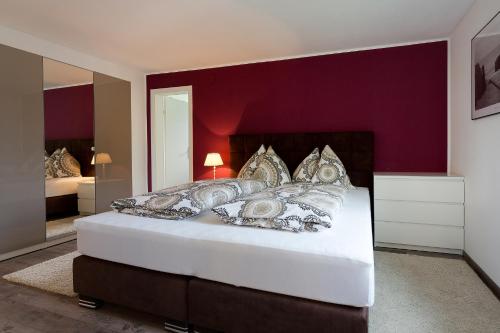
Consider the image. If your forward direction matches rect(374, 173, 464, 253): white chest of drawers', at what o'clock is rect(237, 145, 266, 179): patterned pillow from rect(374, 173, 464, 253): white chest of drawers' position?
The patterned pillow is roughly at 3 o'clock from the white chest of drawers.

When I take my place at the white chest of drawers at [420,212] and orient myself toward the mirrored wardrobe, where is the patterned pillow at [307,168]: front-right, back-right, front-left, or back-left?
front-right

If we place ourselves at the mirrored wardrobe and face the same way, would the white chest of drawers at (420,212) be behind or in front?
in front

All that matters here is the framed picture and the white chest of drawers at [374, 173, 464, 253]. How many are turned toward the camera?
1

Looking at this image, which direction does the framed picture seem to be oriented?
to the viewer's left

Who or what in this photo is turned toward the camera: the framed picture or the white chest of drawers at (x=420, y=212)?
the white chest of drawers

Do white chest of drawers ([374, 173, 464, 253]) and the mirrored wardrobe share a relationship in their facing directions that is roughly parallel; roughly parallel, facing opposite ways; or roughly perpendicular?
roughly perpendicular

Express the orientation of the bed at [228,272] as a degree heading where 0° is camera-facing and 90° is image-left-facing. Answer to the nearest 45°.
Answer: approximately 45°

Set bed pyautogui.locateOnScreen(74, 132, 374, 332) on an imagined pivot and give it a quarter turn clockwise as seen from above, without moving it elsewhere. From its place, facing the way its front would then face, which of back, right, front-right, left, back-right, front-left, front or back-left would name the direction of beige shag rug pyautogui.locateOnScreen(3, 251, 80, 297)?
front

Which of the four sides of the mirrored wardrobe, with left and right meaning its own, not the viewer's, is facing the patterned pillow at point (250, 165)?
front

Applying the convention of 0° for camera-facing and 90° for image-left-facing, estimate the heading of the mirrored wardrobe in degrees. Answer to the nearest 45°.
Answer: approximately 315°

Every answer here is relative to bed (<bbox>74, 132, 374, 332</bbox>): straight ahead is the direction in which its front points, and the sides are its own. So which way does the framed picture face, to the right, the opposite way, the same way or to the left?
to the right

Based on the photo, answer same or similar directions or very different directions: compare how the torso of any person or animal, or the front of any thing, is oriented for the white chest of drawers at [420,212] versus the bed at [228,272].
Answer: same or similar directions

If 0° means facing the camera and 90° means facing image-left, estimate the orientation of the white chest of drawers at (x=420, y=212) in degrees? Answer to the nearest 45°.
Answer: approximately 0°

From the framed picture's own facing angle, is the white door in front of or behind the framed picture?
in front

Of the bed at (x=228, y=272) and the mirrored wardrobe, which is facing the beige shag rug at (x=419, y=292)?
the mirrored wardrobe

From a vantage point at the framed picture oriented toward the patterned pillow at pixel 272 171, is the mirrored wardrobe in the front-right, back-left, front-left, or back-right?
front-left

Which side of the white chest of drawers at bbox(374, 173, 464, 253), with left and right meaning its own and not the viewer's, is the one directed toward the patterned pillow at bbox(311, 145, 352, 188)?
right
